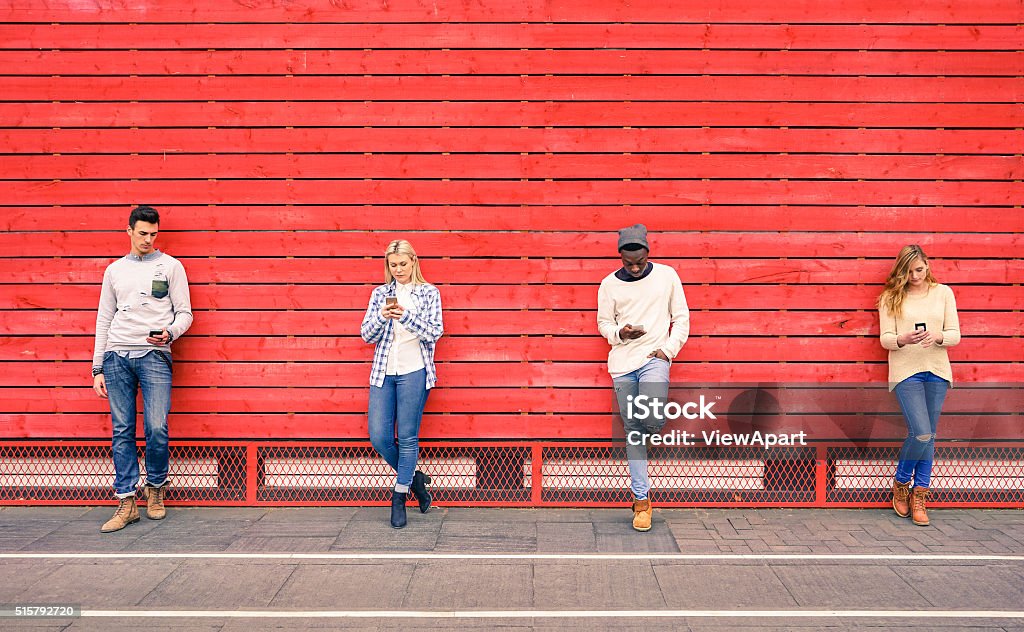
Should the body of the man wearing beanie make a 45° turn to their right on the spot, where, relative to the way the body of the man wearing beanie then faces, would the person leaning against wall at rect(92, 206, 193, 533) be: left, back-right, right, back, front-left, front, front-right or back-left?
front-right

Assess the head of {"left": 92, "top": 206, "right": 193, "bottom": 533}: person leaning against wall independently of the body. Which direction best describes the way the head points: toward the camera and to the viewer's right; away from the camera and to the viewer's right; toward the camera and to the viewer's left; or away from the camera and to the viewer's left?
toward the camera and to the viewer's right

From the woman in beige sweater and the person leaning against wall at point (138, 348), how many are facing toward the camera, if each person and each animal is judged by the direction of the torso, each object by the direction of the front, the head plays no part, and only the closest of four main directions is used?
2

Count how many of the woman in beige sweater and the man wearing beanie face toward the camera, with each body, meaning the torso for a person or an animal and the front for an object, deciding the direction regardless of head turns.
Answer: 2

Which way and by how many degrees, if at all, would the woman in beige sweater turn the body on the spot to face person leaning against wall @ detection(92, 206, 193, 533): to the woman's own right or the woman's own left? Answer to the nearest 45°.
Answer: approximately 45° to the woman's own right

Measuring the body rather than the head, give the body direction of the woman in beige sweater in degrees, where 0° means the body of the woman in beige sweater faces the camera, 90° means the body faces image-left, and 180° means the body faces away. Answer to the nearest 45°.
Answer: approximately 0°

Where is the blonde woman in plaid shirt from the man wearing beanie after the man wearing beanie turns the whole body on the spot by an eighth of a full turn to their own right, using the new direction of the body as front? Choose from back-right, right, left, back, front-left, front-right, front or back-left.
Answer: front-right

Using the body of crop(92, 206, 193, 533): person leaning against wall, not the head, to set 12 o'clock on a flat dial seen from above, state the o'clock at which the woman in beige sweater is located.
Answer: The woman in beige sweater is roughly at 10 o'clock from the person leaning against wall.

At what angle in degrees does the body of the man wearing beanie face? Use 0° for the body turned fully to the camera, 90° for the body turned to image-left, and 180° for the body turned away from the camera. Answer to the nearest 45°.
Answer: approximately 0°
